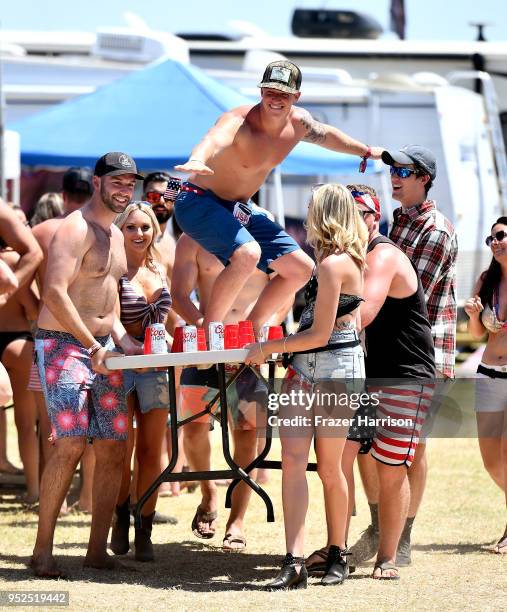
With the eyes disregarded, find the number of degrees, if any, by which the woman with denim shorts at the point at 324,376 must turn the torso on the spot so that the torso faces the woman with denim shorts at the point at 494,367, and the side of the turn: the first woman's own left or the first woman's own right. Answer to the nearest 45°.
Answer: approximately 90° to the first woman's own right

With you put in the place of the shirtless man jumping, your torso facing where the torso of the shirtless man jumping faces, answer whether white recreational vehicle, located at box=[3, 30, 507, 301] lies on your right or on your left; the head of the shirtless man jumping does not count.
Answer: on your left

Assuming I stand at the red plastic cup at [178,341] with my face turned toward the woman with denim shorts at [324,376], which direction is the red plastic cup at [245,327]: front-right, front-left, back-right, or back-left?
front-left

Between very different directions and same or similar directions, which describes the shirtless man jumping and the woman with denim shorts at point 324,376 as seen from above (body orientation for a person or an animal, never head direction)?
very different directions

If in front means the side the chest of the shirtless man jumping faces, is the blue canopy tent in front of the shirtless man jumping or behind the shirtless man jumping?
behind

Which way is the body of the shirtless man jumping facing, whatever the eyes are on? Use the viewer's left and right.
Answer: facing the viewer and to the right of the viewer

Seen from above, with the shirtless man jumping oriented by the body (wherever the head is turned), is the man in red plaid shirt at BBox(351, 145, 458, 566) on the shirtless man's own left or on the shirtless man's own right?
on the shirtless man's own left

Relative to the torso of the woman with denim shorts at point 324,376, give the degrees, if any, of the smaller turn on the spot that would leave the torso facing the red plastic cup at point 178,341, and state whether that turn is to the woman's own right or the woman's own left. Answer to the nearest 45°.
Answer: approximately 45° to the woman's own left

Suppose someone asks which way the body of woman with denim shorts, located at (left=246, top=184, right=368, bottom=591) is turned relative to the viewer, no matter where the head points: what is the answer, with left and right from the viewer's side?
facing away from the viewer and to the left of the viewer

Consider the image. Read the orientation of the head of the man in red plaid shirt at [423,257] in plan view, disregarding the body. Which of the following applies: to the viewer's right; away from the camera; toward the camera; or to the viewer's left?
to the viewer's left

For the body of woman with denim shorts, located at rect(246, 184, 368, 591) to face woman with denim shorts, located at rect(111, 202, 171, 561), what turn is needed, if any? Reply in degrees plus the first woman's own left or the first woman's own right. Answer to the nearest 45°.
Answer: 0° — they already face them
